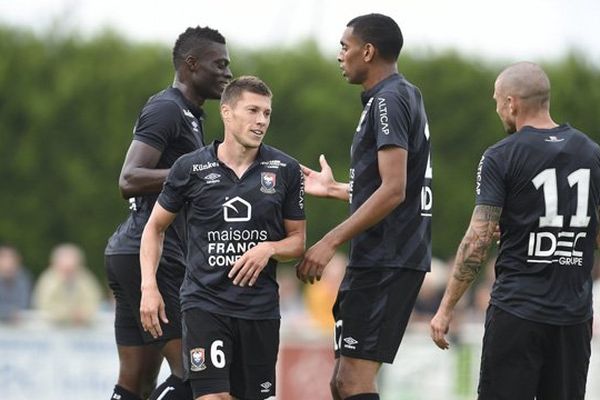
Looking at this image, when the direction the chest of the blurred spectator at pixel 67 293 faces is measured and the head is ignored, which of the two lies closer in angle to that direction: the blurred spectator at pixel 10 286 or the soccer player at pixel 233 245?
the soccer player

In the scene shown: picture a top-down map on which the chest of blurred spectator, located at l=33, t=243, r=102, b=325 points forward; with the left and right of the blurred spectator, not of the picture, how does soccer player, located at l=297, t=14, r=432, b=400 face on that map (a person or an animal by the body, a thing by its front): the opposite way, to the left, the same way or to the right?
to the right

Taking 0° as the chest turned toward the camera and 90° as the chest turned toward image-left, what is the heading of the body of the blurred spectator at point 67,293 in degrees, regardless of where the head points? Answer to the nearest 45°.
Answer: approximately 0°

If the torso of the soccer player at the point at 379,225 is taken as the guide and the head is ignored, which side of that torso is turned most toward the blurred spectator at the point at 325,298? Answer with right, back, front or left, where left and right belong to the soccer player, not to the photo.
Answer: right

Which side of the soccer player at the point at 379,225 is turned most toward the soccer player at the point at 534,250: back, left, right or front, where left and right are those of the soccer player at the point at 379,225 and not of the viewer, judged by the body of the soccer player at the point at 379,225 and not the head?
back

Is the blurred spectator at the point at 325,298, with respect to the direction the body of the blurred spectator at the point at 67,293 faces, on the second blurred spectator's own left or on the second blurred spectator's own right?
on the second blurred spectator's own left

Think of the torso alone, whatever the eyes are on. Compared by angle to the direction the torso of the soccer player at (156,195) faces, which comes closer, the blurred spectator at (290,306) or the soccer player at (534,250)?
the soccer player

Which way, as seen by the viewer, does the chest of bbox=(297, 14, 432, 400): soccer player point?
to the viewer's left

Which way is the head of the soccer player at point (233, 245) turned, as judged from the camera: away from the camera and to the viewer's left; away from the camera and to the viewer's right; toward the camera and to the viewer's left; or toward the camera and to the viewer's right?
toward the camera and to the viewer's right

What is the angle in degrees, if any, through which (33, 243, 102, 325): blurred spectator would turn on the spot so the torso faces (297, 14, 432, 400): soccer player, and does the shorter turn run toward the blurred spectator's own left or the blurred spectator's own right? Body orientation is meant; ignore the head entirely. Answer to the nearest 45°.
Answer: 0° — they already face them

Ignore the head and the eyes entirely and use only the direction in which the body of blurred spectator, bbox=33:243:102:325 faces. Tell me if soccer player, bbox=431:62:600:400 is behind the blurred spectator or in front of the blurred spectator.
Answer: in front

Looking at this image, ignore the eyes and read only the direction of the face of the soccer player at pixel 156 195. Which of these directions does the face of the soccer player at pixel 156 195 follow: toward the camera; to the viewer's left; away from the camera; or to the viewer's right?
to the viewer's right

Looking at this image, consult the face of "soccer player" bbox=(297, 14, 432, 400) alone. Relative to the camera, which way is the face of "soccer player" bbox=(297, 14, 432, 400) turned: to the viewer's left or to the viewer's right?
to the viewer's left
